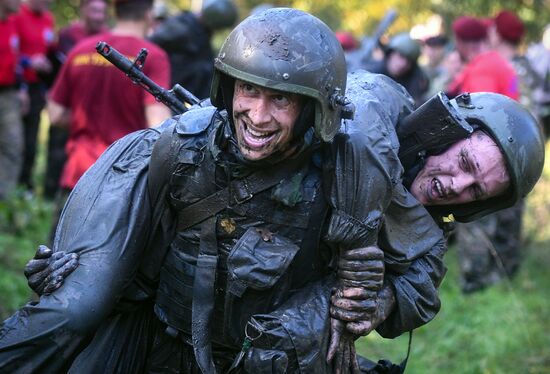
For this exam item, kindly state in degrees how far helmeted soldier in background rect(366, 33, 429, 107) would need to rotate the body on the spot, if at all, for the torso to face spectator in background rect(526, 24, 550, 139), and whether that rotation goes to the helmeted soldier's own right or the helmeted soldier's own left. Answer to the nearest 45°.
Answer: approximately 135° to the helmeted soldier's own left

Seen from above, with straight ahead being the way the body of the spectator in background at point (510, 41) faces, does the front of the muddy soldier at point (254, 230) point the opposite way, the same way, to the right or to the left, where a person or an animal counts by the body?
to the left

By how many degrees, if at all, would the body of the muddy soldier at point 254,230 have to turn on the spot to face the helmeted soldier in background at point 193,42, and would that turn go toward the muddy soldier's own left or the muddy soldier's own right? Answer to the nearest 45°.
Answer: approximately 180°

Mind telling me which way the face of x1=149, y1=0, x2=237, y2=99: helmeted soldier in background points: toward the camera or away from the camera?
away from the camera

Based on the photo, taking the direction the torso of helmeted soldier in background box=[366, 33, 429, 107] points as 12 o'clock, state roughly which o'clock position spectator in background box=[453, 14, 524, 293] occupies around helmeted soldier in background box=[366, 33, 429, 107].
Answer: spectator in background box=[453, 14, 524, 293] is roughly at 10 o'clock from helmeted soldier in background box=[366, 33, 429, 107].

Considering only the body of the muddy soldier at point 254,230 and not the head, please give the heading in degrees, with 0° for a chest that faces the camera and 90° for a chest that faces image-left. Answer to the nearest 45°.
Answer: approximately 0°

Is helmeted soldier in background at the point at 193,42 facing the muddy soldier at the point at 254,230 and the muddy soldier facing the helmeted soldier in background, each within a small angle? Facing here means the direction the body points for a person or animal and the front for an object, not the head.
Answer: no

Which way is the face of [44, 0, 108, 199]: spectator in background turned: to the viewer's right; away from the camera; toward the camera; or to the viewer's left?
toward the camera

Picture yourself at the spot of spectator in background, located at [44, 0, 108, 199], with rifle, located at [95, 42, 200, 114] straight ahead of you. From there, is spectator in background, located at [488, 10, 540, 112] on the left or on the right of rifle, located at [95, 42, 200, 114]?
left

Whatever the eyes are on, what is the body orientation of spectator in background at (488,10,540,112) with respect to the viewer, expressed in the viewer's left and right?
facing to the left of the viewer

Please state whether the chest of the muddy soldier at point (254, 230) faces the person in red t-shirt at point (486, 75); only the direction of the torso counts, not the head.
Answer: no
